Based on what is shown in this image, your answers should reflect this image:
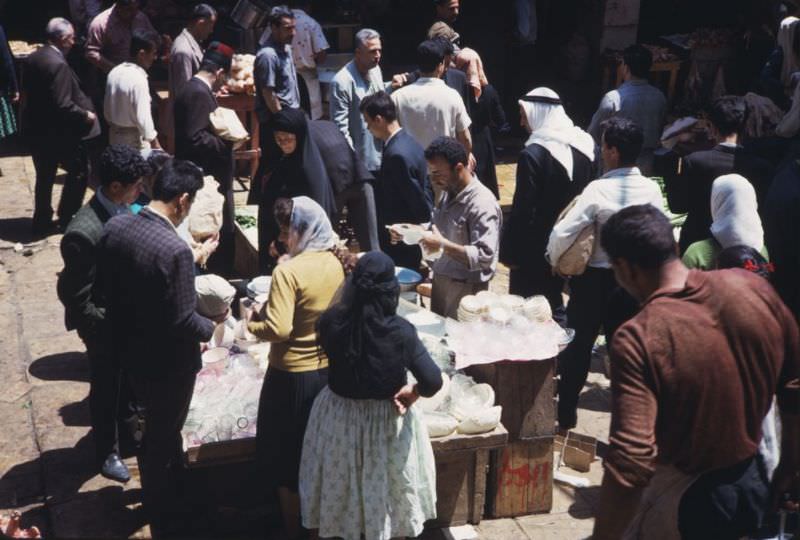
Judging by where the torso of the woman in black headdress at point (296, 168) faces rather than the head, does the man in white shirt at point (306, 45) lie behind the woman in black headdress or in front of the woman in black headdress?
behind

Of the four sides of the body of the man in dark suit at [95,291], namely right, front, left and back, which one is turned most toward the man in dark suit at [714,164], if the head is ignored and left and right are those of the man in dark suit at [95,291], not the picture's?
front

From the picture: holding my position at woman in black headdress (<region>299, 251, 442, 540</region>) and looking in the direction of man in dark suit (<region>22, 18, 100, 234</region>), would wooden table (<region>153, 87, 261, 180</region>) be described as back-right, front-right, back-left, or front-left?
front-right

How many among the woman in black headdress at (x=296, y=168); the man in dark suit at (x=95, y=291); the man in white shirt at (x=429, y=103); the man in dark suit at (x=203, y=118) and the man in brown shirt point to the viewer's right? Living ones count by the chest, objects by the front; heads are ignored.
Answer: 2

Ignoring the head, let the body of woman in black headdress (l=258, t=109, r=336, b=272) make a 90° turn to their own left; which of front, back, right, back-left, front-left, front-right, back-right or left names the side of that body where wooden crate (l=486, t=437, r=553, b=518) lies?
front

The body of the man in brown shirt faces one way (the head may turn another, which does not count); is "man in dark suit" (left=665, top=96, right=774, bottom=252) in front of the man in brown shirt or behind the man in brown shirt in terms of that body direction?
in front

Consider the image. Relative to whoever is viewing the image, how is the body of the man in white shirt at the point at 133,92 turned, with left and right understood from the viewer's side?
facing away from the viewer and to the right of the viewer

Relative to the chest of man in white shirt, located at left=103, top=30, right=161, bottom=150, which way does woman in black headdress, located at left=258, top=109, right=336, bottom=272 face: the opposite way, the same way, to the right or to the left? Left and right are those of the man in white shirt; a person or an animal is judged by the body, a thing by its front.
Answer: the opposite way

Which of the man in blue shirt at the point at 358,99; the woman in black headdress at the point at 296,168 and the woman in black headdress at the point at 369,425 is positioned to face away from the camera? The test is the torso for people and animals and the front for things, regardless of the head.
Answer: the woman in black headdress at the point at 369,425

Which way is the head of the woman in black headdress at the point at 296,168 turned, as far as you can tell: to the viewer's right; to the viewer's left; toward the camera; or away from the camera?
toward the camera

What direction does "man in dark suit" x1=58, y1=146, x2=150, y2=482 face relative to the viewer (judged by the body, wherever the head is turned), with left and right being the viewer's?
facing to the right of the viewer

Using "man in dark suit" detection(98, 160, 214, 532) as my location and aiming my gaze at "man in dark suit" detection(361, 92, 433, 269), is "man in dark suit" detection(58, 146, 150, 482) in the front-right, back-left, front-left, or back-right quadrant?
front-left

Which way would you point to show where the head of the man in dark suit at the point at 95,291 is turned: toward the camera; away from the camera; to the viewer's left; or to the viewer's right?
to the viewer's right

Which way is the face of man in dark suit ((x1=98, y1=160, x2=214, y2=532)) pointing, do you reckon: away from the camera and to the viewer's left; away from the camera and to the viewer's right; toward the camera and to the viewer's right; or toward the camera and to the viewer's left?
away from the camera and to the viewer's right

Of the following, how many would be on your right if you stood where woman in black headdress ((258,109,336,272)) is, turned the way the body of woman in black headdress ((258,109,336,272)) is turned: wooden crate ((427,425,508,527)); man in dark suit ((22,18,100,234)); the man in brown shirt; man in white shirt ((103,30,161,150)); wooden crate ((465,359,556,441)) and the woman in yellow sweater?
2

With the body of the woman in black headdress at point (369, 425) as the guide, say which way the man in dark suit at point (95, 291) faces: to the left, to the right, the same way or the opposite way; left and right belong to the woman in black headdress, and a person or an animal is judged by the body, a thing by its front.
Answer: to the right

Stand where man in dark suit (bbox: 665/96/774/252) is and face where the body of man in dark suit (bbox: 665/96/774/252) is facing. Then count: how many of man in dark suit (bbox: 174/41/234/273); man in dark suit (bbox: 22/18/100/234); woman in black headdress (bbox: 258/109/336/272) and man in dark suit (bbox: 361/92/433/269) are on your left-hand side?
4

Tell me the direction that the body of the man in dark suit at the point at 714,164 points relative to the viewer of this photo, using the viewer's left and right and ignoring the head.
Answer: facing away from the viewer

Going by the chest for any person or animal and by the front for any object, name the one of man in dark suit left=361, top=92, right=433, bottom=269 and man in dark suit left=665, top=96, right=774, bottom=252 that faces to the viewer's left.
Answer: man in dark suit left=361, top=92, right=433, bottom=269
